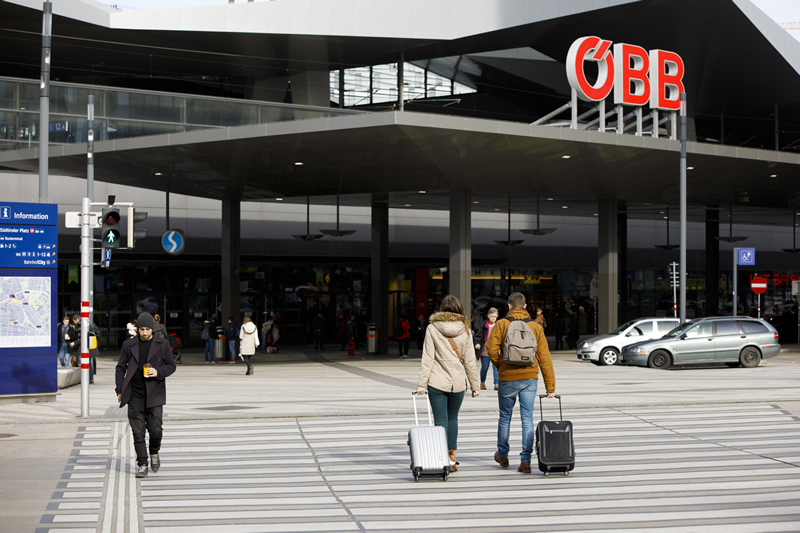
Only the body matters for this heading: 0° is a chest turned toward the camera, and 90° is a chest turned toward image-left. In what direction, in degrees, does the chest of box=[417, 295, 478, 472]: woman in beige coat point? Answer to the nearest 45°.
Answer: approximately 180°

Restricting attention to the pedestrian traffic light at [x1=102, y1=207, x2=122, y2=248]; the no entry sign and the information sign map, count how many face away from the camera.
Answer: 0

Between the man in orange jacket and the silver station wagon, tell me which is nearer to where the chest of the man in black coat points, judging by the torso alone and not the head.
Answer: the man in orange jacket

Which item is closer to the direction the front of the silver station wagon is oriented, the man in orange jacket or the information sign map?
the information sign map

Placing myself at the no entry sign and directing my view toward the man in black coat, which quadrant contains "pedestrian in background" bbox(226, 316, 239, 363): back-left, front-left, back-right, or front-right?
front-right

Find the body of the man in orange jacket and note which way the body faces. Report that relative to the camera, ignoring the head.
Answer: away from the camera

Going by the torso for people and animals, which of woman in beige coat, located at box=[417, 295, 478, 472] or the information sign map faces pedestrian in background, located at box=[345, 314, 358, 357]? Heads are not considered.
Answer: the woman in beige coat

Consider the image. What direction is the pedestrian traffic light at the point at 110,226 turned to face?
toward the camera

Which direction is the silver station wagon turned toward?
to the viewer's left

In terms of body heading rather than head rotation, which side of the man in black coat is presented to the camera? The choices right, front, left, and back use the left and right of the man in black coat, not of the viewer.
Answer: front

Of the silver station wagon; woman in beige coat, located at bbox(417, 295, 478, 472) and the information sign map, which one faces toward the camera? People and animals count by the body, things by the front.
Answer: the information sign map

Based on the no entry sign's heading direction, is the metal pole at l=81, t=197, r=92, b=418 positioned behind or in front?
in front

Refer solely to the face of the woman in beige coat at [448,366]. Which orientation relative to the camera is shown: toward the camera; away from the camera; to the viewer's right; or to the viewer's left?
away from the camera

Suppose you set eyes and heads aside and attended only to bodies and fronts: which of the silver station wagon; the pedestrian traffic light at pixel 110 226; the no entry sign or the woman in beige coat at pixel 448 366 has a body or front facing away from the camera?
the woman in beige coat

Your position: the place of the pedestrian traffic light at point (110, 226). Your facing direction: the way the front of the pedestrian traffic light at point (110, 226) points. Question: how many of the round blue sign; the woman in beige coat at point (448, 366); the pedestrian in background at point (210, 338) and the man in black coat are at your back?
2

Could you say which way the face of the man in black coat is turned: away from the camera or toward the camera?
toward the camera
